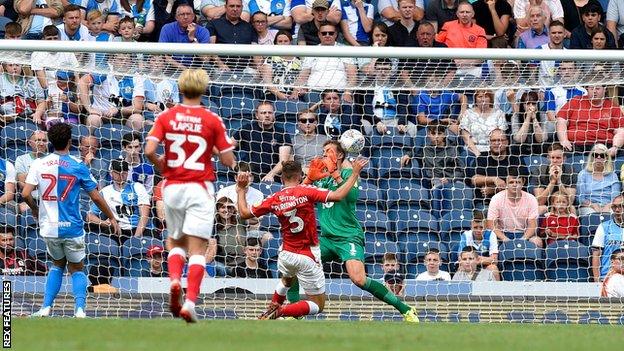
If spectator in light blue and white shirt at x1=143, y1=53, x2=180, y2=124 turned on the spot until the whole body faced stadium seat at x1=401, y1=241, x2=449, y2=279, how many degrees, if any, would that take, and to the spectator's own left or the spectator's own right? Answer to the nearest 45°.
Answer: approximately 90° to the spectator's own left

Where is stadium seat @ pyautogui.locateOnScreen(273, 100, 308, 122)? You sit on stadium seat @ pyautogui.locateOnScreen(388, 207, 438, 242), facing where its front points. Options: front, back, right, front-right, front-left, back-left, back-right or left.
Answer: right

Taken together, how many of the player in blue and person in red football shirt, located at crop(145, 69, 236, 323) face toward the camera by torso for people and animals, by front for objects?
0

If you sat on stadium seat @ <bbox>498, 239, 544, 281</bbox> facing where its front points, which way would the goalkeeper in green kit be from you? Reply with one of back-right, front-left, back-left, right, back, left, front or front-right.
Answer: front-right

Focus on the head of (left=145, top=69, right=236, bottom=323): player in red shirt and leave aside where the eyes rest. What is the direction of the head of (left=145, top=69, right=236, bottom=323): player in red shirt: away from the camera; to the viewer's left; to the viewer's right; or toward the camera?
away from the camera

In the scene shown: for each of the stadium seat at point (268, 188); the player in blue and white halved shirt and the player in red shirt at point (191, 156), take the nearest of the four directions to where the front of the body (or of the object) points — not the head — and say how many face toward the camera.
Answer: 1

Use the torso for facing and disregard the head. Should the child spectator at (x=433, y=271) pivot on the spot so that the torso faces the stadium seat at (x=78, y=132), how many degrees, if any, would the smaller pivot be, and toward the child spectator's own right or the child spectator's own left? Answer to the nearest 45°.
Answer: approximately 90° to the child spectator's own right

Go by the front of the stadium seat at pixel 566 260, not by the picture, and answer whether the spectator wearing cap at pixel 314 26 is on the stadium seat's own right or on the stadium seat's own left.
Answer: on the stadium seat's own right
